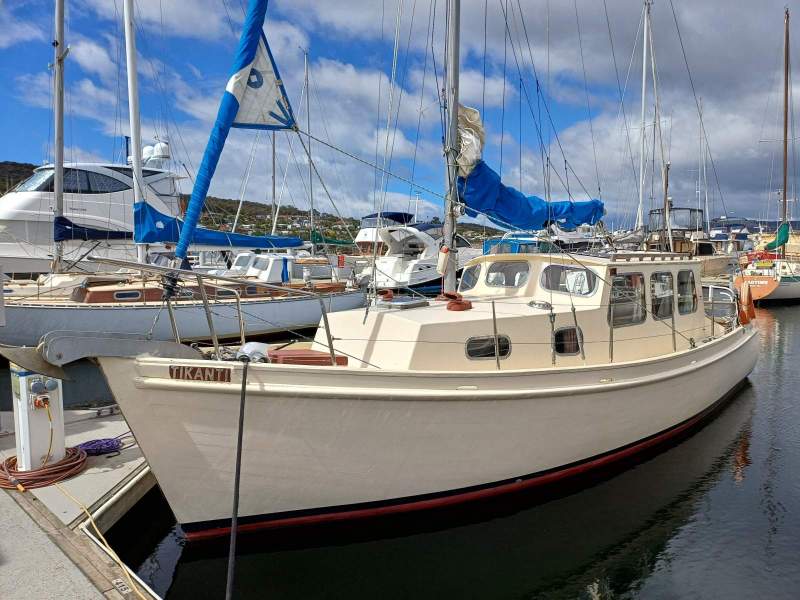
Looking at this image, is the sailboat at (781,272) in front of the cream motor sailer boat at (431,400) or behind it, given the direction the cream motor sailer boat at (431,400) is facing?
behind

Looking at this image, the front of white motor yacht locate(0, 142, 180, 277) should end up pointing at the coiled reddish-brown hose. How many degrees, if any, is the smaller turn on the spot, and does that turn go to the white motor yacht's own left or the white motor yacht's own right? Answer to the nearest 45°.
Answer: approximately 90° to the white motor yacht's own left

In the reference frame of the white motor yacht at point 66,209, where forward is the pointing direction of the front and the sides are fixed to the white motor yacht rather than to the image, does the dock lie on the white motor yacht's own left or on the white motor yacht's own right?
on the white motor yacht's own left

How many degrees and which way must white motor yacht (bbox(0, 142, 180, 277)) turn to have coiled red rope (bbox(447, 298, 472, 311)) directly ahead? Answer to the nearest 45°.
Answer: approximately 90° to its left

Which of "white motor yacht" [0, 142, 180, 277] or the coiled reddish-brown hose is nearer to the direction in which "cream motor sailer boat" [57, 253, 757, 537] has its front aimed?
the coiled reddish-brown hose

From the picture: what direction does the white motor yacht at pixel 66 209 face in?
to the viewer's left

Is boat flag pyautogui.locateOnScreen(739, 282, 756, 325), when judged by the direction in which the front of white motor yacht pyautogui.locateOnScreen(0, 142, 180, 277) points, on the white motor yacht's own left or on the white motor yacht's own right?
on the white motor yacht's own left
